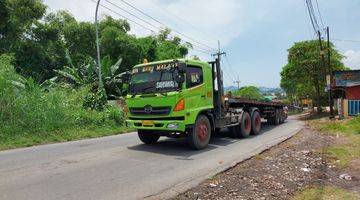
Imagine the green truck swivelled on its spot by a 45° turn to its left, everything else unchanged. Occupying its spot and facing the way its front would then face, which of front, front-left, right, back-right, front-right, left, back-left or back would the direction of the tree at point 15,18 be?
back-right

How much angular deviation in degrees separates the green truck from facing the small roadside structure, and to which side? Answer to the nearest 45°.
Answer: approximately 180°

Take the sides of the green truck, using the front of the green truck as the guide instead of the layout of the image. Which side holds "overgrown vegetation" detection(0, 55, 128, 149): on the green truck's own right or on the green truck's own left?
on the green truck's own right

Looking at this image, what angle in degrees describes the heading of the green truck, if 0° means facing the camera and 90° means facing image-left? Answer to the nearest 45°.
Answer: approximately 45°

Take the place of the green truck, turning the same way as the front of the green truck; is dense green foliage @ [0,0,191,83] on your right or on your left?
on your right

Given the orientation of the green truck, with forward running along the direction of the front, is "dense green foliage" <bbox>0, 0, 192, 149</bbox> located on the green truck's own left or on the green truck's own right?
on the green truck's own right

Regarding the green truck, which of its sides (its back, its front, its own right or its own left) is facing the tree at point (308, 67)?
back
